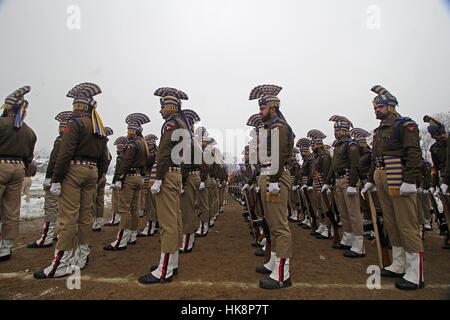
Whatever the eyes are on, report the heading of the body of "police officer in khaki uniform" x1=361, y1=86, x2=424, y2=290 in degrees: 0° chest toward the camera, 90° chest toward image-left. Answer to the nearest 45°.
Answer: approximately 45°

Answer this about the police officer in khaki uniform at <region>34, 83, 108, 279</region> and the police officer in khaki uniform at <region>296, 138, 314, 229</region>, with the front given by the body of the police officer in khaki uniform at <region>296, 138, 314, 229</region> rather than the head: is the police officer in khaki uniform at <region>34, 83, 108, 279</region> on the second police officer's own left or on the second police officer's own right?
on the second police officer's own left

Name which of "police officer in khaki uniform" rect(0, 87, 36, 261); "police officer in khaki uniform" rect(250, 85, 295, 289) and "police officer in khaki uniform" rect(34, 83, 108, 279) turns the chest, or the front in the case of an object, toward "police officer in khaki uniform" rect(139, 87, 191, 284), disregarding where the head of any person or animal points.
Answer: "police officer in khaki uniform" rect(250, 85, 295, 289)

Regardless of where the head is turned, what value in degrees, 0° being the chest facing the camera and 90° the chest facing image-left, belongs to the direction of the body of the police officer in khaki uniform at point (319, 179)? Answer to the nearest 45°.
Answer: approximately 90°

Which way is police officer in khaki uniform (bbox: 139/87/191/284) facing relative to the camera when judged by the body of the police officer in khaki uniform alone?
to the viewer's left
